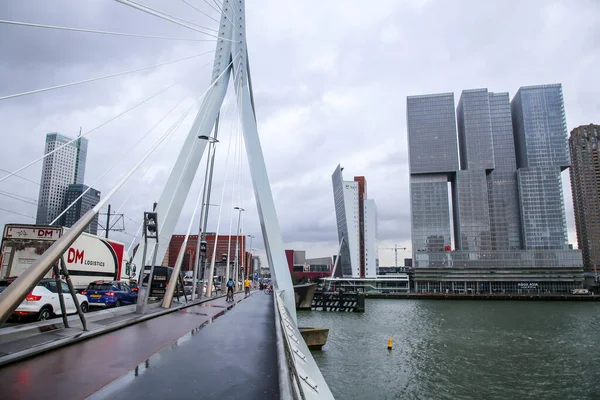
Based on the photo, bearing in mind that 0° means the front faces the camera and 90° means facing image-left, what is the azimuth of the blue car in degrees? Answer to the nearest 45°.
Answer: approximately 225°

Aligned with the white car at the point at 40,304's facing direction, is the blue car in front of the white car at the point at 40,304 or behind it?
in front

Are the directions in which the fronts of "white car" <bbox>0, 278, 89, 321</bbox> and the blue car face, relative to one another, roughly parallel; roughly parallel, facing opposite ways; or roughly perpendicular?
roughly parallel

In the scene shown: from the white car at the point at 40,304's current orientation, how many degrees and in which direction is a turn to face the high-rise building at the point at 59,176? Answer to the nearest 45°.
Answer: approximately 45° to its left

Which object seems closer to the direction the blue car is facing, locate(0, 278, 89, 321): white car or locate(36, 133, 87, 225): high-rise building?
the high-rise building

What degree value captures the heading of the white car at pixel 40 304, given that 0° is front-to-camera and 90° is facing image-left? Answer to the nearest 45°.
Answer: approximately 225°

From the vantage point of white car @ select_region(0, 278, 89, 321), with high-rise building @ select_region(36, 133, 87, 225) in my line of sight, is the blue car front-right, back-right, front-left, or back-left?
front-right
